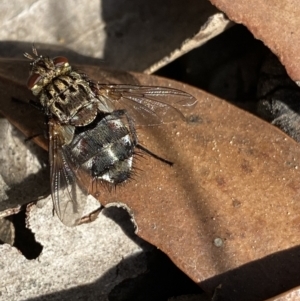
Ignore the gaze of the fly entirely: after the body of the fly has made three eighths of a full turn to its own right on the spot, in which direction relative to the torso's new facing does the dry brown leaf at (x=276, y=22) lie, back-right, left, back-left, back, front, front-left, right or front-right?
front

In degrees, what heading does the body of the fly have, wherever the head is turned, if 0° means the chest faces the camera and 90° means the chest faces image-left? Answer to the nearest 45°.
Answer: approximately 135°
